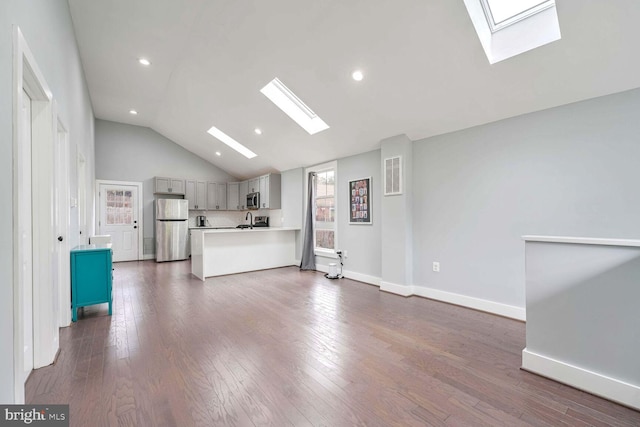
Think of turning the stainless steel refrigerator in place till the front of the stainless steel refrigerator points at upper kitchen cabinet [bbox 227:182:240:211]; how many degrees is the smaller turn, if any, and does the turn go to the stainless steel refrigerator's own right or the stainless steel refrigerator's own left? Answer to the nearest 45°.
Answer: approximately 90° to the stainless steel refrigerator's own left

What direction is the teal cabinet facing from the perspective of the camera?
to the viewer's right

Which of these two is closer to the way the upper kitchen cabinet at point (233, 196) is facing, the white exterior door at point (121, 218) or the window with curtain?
the window with curtain

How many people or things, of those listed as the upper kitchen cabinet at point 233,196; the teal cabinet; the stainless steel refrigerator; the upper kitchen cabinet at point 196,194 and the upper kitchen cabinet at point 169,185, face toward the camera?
4

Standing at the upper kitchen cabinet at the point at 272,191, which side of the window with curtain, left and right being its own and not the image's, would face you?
right

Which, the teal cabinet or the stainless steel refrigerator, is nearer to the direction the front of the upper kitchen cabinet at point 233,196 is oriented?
the teal cabinet

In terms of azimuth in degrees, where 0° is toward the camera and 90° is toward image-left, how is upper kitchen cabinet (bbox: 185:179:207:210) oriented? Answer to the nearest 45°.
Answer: approximately 0°

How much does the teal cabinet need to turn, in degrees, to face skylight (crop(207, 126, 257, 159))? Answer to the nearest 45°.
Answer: approximately 45° to its left

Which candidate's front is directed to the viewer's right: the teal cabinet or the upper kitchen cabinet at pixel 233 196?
the teal cabinet

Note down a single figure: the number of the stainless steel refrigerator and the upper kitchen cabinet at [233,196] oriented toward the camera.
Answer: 2
